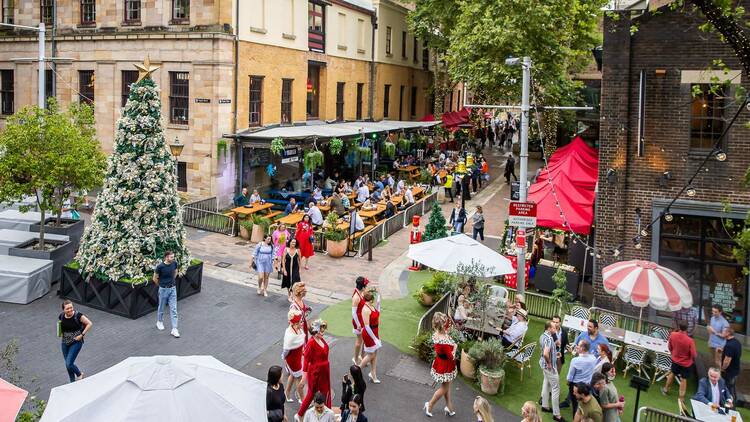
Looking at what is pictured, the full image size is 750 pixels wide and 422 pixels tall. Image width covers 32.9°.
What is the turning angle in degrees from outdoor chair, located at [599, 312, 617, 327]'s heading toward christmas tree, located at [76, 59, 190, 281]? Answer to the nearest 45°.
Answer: approximately 45° to its right

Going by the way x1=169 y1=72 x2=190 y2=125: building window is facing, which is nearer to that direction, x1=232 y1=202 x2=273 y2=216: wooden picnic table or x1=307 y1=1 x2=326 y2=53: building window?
the wooden picnic table

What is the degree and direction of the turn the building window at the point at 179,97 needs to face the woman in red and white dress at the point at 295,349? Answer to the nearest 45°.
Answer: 0° — it already faces them

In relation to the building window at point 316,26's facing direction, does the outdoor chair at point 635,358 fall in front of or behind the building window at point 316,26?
in front

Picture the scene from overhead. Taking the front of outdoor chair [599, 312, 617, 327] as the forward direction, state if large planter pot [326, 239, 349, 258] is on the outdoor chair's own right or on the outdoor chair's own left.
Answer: on the outdoor chair's own right

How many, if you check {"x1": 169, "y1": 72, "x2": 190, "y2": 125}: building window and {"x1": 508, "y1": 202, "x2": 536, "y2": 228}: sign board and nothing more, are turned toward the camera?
2

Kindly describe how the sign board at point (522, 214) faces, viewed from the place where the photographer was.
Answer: facing the viewer

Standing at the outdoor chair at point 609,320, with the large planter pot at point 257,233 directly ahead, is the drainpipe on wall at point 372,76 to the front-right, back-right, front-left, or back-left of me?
front-right

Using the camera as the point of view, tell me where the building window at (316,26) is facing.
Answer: facing the viewer and to the right of the viewer

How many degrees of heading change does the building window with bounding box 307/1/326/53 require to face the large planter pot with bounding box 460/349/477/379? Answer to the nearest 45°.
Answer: approximately 45° to its right

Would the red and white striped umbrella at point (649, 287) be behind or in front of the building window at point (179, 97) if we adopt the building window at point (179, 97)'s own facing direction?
in front

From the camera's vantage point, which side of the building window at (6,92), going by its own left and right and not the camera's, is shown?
front
